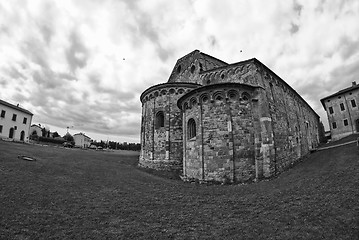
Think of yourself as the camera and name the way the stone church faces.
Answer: facing away from the viewer and to the right of the viewer

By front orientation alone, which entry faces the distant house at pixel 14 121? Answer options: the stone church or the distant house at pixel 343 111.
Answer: the distant house at pixel 343 111

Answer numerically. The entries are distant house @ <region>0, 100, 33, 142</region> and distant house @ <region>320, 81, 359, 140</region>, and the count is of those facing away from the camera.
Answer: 0

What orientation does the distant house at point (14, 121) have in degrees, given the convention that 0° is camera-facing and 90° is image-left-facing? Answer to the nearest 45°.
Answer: approximately 315°

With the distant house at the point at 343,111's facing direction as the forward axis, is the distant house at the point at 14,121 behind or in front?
in front

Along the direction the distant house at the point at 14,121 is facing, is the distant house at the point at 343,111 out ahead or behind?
ahead

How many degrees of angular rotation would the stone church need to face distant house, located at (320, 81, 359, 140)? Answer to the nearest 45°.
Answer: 0° — it already faces it

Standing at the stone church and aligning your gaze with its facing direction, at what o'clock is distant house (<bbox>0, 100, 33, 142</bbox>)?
The distant house is roughly at 8 o'clock from the stone church.

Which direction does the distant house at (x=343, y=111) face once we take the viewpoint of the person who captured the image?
facing the viewer and to the left of the viewer
